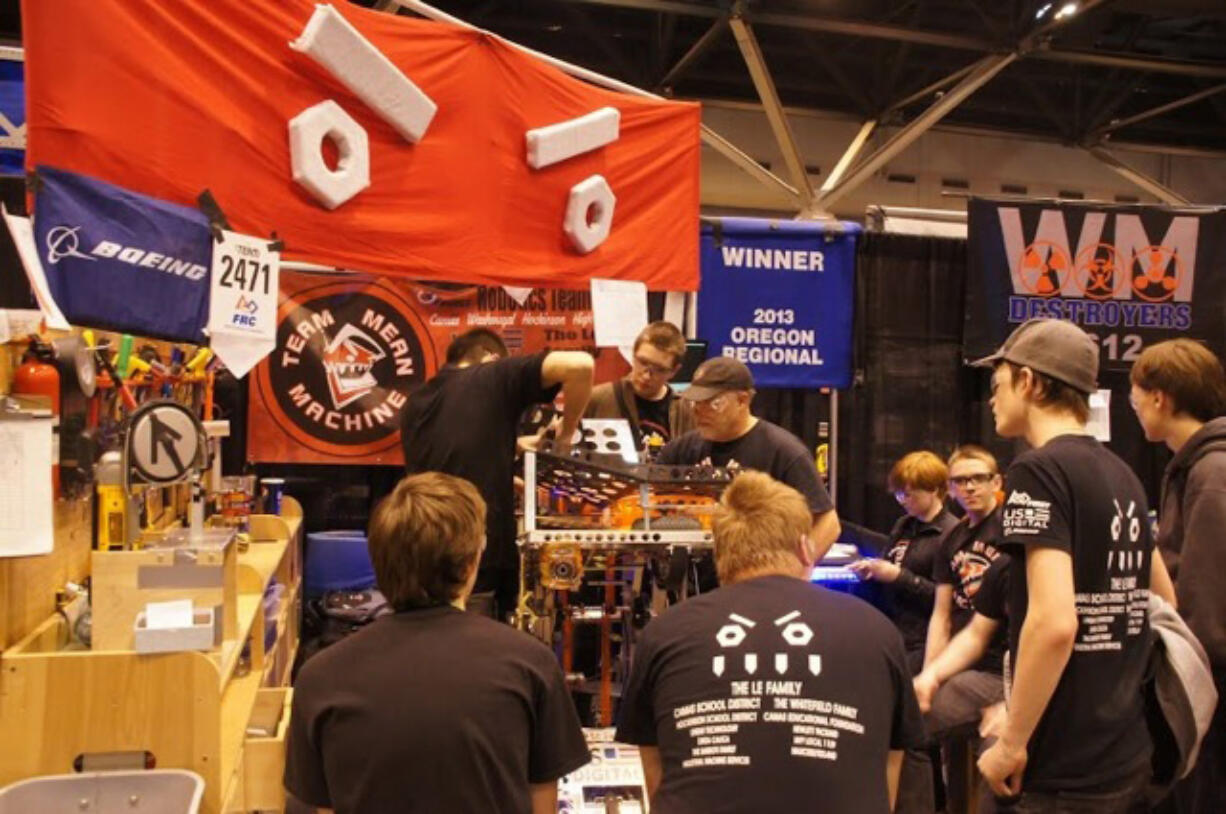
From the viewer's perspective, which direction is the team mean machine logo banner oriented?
toward the camera

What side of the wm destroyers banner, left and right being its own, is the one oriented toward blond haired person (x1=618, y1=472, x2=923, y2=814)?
front

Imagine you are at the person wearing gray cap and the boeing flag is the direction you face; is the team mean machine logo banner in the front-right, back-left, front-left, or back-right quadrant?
front-right

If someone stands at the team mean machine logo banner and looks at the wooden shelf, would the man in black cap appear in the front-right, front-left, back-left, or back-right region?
front-left

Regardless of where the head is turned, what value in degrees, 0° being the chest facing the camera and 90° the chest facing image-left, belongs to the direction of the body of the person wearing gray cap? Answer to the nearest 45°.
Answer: approximately 135°

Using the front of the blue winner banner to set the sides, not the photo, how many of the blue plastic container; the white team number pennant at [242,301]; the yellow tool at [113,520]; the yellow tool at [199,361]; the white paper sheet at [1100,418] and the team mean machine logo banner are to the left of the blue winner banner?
1

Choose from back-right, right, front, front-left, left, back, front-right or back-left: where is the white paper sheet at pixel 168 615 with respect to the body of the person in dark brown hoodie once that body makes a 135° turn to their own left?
right

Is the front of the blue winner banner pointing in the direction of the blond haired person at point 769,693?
yes

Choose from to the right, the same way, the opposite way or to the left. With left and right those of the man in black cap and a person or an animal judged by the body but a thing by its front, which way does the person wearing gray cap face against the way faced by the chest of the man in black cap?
to the right

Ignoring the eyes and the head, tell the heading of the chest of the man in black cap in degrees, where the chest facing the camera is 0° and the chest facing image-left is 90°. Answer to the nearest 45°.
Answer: approximately 45°

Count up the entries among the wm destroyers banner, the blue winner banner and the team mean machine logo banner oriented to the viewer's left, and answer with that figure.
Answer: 0

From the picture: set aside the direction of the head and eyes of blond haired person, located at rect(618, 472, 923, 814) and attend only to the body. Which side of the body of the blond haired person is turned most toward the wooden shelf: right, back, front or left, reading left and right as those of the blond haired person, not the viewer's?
left

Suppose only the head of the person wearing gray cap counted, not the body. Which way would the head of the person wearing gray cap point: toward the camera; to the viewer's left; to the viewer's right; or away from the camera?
to the viewer's left

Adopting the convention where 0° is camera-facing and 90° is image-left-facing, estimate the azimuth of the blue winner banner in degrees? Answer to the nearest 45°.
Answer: approximately 0°
